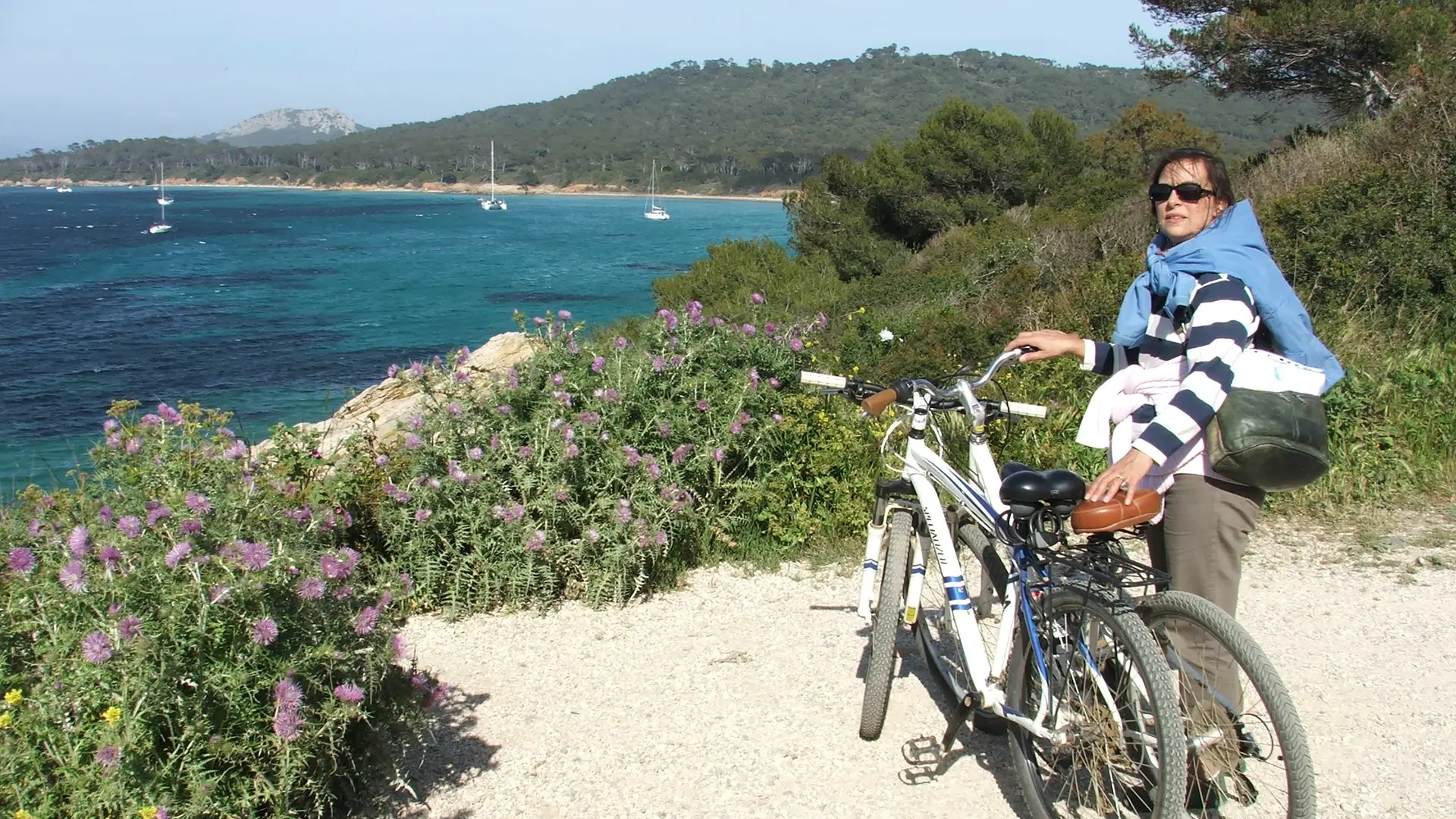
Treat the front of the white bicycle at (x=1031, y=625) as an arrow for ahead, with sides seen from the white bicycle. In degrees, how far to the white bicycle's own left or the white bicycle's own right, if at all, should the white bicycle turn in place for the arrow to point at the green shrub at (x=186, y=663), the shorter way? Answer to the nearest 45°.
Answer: approximately 90° to the white bicycle's own left

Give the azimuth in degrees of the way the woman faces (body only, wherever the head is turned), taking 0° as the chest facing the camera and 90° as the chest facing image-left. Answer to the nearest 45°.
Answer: approximately 45°

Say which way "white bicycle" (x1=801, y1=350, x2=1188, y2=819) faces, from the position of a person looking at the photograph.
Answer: facing away from the viewer and to the left of the viewer

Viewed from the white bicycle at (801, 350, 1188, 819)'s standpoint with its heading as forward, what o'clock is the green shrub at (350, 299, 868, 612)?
The green shrub is roughly at 12 o'clock from the white bicycle.
